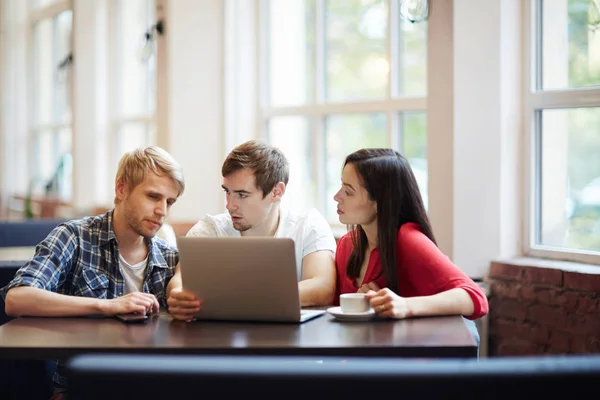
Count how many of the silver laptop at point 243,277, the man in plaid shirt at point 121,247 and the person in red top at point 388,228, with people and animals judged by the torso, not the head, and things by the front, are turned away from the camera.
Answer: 1

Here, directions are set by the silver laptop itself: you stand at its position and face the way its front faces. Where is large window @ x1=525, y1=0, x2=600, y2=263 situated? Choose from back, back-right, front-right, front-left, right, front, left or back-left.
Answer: front-right

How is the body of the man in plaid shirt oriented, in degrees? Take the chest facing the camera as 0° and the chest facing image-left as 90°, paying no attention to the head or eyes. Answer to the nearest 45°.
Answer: approximately 315°

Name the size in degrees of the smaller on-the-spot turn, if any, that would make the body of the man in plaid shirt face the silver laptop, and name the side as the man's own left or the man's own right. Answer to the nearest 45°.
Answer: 0° — they already face it

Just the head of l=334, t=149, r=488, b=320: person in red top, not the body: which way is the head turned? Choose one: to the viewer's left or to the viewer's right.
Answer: to the viewer's left

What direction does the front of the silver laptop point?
away from the camera

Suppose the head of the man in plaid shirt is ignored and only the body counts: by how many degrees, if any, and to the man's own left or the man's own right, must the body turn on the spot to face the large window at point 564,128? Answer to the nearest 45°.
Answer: approximately 45° to the man's own left

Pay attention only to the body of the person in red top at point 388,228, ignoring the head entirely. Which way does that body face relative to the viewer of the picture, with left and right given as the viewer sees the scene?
facing the viewer and to the left of the viewer

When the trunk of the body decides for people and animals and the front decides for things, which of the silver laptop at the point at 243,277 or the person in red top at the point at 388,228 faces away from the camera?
the silver laptop

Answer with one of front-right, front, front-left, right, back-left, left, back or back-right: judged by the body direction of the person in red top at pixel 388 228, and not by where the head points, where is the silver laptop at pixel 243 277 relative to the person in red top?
front

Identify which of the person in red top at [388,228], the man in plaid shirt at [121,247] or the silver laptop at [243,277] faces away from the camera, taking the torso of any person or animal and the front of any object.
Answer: the silver laptop

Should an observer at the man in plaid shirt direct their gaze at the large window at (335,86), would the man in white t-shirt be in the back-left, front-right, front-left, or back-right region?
front-right

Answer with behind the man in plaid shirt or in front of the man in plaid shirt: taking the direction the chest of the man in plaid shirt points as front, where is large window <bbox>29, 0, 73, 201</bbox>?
behind

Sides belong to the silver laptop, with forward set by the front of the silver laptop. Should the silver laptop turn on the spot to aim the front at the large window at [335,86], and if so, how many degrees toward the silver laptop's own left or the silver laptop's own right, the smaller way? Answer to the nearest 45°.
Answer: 0° — it already faces it

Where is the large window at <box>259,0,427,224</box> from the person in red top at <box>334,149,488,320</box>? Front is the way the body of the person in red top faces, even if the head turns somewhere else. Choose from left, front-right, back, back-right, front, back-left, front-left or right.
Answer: back-right
